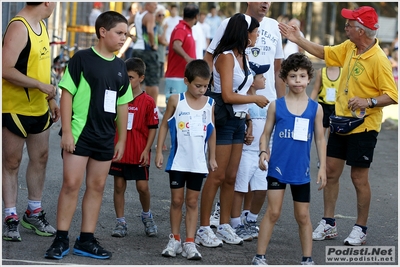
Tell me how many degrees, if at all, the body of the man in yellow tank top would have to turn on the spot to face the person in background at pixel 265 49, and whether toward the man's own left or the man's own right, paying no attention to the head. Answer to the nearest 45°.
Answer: approximately 45° to the man's own left

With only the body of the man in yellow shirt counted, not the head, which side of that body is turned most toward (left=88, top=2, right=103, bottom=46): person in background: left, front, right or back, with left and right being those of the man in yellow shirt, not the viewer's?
right

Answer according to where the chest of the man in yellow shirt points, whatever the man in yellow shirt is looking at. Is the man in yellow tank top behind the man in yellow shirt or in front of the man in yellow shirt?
in front

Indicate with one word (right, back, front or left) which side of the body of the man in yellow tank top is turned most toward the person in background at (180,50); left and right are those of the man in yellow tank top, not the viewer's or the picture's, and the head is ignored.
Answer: left

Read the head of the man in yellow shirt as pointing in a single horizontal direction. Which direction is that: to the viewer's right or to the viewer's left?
to the viewer's left

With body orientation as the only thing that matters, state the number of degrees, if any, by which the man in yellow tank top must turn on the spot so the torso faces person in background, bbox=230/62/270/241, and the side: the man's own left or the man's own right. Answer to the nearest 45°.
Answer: approximately 45° to the man's own left

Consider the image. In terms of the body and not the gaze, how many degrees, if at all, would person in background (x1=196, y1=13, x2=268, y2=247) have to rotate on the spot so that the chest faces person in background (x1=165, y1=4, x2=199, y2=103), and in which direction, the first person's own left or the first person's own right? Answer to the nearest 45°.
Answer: approximately 90° to the first person's own left

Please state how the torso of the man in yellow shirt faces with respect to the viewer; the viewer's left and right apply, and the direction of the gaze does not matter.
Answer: facing the viewer and to the left of the viewer

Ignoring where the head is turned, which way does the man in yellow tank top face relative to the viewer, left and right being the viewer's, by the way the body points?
facing the viewer and to the right of the viewer

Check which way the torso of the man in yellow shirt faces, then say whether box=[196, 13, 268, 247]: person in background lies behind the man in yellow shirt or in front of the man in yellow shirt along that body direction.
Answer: in front

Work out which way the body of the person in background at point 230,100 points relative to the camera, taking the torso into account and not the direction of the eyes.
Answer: to the viewer's right
